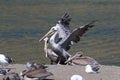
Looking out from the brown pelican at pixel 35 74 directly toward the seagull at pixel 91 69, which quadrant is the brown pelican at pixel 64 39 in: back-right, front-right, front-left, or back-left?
front-left

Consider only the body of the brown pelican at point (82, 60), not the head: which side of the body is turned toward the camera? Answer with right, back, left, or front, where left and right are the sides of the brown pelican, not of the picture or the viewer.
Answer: left

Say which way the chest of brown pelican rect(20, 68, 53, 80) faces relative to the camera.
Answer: to the viewer's left
